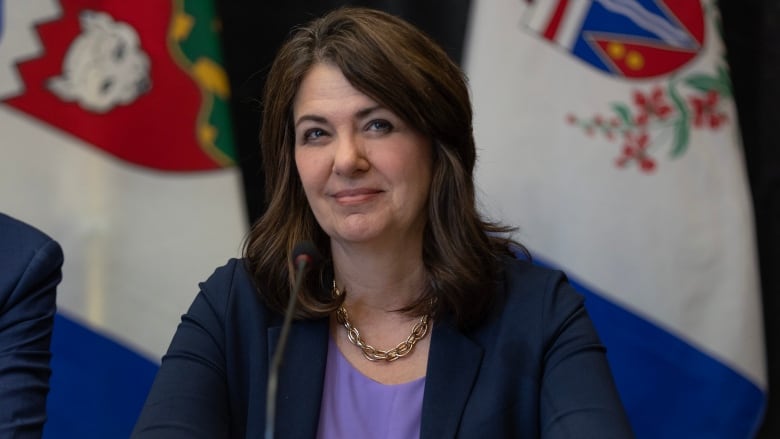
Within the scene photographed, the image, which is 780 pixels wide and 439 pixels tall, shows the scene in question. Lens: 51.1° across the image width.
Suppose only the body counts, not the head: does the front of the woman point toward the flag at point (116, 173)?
no

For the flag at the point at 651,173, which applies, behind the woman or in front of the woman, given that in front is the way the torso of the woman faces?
behind

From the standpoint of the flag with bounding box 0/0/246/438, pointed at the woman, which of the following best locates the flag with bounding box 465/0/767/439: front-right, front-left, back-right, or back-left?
front-left

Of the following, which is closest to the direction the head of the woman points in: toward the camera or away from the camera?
toward the camera

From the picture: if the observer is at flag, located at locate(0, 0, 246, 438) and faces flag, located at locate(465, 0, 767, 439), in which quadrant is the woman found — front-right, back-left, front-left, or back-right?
front-right

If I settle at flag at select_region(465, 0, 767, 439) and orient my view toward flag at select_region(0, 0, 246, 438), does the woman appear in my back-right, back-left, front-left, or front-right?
front-left

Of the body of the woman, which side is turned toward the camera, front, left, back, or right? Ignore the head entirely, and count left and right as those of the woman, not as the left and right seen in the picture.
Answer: front
